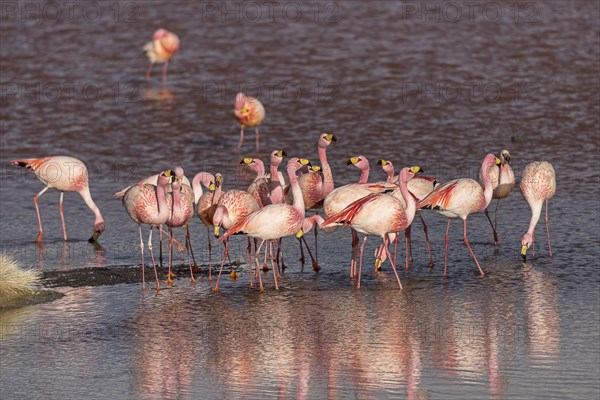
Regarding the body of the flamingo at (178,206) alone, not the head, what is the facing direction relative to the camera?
toward the camera

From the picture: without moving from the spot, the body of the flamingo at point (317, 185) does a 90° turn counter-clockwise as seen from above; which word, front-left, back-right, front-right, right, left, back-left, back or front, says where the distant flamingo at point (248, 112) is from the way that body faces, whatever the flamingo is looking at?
front

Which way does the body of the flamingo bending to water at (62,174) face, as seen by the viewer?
to the viewer's right

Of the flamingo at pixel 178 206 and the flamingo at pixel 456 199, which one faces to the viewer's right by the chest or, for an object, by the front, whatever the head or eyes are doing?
the flamingo at pixel 456 199

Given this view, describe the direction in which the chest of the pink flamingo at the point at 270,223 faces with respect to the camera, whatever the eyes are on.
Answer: to the viewer's right

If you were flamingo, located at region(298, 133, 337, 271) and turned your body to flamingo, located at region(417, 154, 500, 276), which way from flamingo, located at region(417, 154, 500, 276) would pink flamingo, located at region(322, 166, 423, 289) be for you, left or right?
right

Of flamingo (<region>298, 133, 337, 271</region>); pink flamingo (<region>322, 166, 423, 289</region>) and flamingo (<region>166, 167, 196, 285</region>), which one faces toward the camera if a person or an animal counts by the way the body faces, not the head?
flamingo (<region>166, 167, 196, 285</region>)

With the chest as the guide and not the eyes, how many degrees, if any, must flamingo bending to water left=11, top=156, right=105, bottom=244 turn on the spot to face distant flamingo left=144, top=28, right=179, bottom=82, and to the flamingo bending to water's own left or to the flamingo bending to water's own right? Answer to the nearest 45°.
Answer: approximately 90° to the flamingo bending to water's own left

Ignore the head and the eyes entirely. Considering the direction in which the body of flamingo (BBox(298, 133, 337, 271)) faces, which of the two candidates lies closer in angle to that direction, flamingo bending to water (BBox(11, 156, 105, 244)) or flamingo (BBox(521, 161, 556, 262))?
the flamingo

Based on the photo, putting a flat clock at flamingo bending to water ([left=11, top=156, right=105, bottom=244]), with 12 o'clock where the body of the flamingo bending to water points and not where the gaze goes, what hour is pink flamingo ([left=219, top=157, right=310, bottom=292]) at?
The pink flamingo is roughly at 2 o'clock from the flamingo bending to water.

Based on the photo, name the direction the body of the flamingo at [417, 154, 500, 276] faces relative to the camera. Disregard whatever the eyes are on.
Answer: to the viewer's right

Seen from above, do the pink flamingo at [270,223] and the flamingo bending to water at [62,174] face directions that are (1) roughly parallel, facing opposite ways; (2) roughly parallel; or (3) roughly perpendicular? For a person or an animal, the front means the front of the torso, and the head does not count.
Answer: roughly parallel

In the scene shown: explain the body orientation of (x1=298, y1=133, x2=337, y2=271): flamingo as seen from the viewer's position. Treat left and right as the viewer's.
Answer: facing to the right of the viewer

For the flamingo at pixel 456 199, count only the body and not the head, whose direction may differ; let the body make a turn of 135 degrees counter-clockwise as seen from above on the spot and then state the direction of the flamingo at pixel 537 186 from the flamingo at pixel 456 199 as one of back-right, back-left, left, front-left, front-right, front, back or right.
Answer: right

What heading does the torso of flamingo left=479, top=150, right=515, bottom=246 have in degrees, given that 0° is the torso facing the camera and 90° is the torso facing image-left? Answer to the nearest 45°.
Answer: approximately 315°

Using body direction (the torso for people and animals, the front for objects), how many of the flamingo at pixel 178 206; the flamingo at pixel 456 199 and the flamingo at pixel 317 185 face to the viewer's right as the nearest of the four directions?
2

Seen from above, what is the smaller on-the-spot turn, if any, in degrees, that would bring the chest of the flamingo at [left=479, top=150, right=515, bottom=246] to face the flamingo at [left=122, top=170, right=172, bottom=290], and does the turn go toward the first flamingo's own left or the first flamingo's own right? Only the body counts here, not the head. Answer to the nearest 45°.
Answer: approximately 90° to the first flamingo's own right
